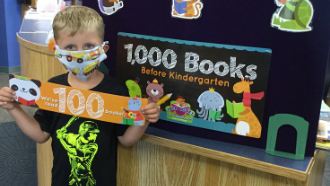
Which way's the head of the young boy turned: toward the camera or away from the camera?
toward the camera

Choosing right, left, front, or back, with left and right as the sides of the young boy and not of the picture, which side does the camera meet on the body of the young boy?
front

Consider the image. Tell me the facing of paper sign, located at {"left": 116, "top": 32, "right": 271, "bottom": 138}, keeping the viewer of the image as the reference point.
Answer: facing the viewer

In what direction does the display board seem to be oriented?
toward the camera

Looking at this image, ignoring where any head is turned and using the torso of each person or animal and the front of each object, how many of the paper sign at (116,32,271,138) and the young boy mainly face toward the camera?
2

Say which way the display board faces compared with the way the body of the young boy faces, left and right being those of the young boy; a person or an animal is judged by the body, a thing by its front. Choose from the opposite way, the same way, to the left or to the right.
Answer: the same way

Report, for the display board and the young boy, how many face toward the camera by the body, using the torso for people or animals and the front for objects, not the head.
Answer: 2
